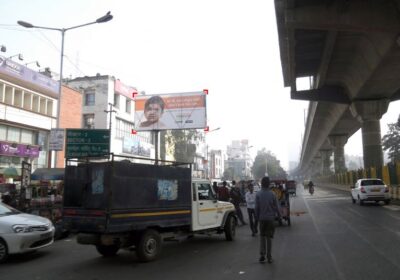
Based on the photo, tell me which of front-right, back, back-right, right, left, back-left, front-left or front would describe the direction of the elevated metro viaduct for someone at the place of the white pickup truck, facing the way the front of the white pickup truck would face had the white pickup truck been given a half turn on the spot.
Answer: back

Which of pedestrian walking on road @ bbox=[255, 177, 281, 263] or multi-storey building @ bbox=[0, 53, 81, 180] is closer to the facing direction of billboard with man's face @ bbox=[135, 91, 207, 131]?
the pedestrian walking on road

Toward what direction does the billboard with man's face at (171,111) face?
toward the camera

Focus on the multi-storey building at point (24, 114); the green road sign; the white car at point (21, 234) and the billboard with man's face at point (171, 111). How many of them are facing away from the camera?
0

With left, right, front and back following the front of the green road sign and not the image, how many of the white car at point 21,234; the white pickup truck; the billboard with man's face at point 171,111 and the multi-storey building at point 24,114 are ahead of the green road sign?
2

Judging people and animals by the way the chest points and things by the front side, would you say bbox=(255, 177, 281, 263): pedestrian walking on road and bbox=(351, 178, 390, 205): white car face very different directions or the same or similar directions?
same or similar directions

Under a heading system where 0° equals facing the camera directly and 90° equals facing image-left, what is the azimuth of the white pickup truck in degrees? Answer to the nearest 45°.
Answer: approximately 225°

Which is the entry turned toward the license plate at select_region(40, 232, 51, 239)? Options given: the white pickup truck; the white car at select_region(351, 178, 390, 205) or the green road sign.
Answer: the green road sign

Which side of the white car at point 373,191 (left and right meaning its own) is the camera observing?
back

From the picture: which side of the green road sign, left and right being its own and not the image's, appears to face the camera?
front

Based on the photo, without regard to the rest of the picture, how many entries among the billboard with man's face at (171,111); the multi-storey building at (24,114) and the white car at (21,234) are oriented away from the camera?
0

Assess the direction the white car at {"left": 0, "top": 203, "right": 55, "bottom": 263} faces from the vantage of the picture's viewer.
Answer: facing the viewer and to the right of the viewer

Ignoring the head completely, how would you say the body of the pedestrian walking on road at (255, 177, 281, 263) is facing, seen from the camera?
away from the camera

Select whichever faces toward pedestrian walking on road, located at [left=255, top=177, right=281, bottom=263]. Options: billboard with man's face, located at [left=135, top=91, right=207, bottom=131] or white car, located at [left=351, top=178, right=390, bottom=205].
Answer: the billboard with man's face

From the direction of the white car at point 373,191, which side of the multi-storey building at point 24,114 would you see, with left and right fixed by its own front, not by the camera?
front
